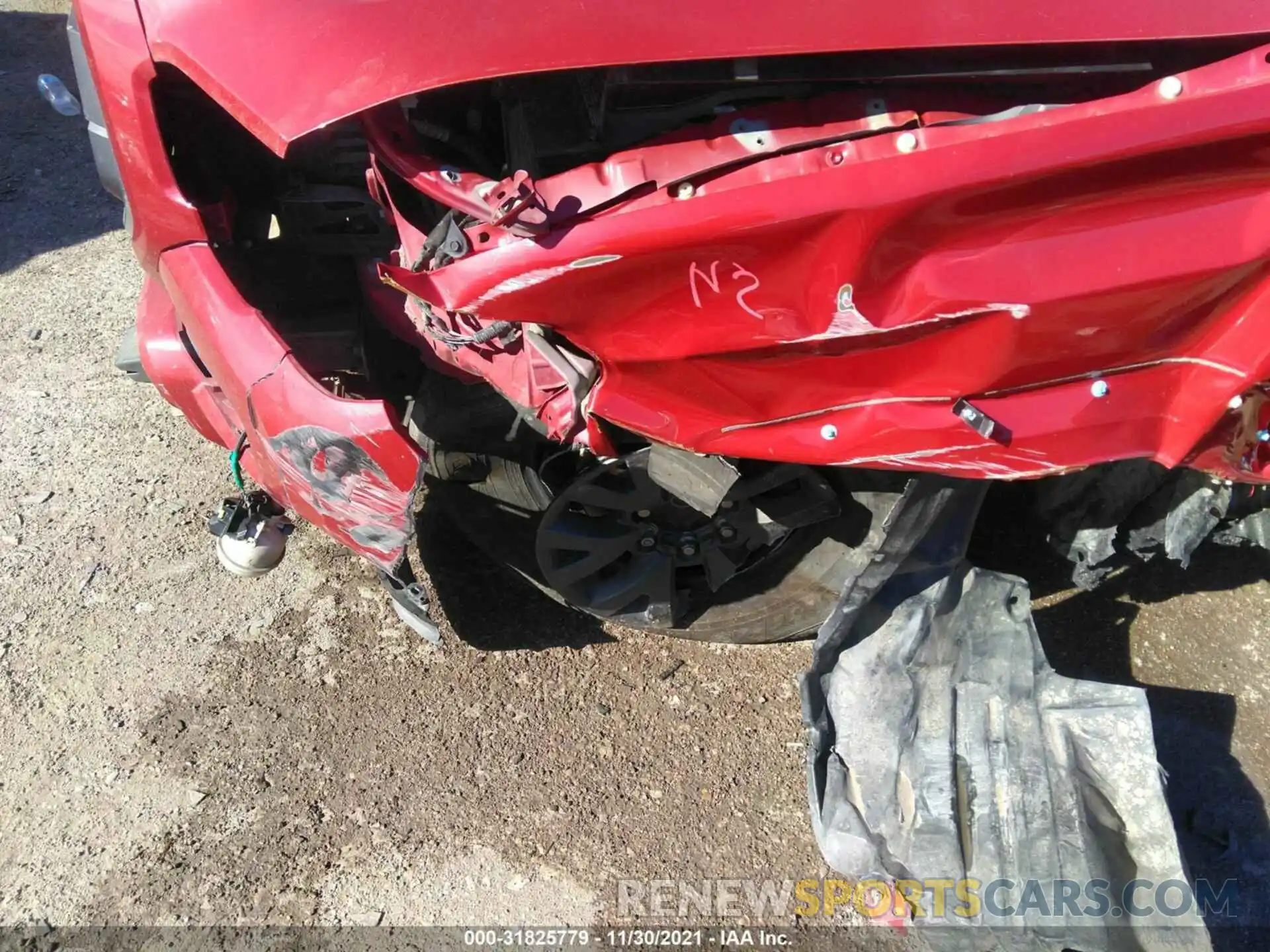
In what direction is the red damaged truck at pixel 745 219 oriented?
to the viewer's left
